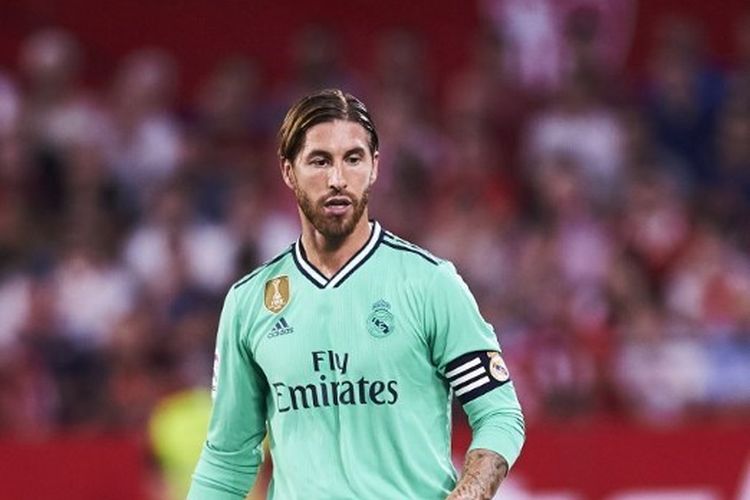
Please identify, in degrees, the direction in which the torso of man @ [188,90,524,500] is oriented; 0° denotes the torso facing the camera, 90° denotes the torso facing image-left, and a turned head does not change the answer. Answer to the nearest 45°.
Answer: approximately 0°
